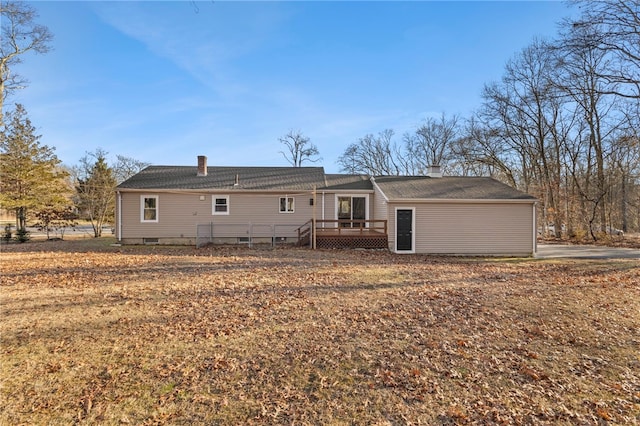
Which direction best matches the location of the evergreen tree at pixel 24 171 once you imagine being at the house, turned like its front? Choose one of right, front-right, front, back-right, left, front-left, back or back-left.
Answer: left

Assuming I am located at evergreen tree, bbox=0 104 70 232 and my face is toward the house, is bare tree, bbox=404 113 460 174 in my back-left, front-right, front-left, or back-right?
front-left

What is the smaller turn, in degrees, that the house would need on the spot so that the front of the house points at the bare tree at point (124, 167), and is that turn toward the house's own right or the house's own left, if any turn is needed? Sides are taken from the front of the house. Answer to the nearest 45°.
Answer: approximately 45° to the house's own left

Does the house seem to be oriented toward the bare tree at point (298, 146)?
yes

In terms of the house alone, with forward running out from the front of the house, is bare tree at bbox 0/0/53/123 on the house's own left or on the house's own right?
on the house's own left

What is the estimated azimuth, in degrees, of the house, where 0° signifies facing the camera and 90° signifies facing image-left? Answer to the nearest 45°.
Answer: approximately 180°

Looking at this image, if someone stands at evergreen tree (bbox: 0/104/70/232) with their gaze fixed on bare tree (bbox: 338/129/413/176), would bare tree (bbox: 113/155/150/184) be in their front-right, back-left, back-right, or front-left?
front-left
